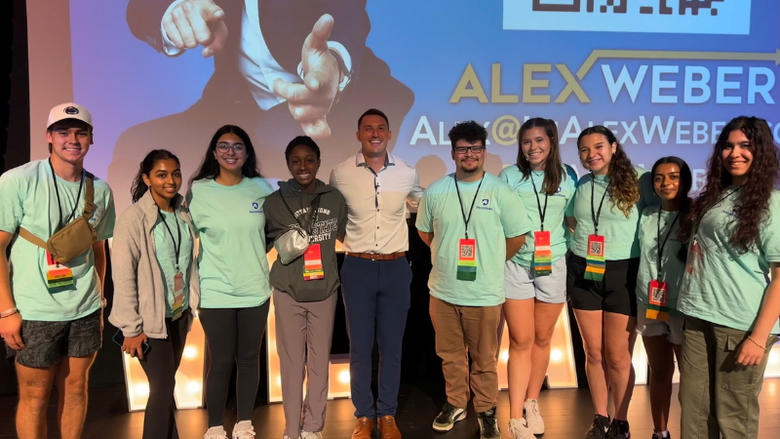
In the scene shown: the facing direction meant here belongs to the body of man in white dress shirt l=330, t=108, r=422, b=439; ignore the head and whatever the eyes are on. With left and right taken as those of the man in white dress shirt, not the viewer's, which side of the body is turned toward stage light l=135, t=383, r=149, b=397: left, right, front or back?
right

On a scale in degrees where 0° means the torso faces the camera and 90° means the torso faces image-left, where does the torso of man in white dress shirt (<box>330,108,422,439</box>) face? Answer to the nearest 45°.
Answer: approximately 0°

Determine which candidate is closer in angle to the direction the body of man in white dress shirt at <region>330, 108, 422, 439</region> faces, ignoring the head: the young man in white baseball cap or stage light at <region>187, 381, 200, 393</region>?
the young man in white baseball cap

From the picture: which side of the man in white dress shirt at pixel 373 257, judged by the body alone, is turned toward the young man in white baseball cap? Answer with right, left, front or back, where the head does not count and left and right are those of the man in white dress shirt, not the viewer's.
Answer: right

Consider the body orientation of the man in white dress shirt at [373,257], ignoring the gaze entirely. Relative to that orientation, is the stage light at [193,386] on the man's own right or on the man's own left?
on the man's own right

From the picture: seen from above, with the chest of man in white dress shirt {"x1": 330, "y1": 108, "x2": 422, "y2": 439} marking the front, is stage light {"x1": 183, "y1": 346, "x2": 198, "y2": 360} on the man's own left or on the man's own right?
on the man's own right
